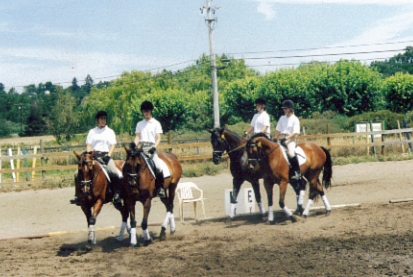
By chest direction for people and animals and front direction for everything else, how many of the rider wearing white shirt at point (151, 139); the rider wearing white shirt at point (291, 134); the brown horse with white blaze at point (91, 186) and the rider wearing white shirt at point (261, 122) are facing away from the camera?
0

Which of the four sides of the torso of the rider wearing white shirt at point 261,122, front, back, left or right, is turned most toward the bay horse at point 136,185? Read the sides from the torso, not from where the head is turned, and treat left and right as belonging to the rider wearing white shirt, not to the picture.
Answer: front

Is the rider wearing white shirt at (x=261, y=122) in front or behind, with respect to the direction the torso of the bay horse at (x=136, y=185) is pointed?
behind

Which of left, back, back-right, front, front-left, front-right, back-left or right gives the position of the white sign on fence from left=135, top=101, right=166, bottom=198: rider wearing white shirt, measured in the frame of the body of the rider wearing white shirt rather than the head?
back

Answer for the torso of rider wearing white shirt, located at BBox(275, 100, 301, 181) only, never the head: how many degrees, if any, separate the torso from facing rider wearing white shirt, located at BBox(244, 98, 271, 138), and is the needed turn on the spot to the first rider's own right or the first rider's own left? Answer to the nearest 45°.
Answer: approximately 90° to the first rider's own right

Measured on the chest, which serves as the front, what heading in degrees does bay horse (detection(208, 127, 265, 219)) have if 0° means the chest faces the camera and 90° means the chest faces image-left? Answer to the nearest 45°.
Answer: approximately 45°

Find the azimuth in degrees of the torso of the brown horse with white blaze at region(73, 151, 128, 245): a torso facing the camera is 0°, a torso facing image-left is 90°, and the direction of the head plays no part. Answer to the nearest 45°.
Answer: approximately 45°

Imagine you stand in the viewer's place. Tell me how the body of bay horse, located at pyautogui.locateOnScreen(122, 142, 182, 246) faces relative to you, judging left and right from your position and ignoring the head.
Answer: facing the viewer and to the left of the viewer

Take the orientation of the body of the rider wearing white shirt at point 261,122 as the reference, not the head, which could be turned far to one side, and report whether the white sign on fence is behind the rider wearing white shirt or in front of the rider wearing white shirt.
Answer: behind

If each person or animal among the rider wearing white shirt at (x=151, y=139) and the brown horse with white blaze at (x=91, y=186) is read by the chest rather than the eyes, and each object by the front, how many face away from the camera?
0

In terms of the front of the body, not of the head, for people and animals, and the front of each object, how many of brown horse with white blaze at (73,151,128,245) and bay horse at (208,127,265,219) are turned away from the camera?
0

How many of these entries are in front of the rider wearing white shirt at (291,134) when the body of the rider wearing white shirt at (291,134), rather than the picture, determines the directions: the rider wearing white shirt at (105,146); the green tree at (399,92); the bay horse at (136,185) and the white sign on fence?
2
